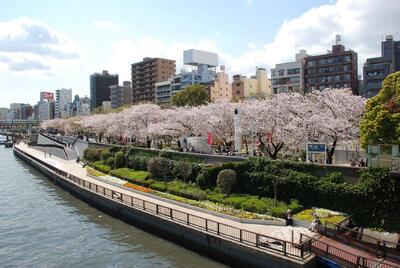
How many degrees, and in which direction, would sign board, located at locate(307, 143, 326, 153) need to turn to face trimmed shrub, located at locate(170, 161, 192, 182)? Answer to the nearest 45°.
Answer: approximately 90° to its right

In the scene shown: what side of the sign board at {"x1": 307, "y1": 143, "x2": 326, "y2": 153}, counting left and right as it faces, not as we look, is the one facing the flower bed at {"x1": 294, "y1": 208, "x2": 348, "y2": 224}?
front

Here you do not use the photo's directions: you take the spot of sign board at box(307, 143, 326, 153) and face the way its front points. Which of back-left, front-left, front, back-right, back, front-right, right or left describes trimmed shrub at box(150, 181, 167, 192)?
right

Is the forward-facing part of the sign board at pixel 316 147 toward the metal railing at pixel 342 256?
yes

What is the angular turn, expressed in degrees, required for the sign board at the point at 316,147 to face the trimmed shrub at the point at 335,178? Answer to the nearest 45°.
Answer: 0° — it already faces it

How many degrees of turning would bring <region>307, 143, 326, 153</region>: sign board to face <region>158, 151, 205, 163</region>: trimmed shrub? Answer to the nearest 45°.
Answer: approximately 90° to its right

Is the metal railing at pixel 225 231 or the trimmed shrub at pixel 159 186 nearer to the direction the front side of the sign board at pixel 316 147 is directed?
the metal railing

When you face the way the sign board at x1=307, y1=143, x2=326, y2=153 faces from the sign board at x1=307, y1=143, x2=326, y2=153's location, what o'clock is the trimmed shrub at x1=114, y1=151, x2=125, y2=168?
The trimmed shrub is roughly at 4 o'clock from the sign board.

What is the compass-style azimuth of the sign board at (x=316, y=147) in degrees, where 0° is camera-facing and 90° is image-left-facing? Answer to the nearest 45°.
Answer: approximately 0°

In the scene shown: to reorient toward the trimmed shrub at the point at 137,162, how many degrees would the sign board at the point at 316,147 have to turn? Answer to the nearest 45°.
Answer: approximately 135° to its right

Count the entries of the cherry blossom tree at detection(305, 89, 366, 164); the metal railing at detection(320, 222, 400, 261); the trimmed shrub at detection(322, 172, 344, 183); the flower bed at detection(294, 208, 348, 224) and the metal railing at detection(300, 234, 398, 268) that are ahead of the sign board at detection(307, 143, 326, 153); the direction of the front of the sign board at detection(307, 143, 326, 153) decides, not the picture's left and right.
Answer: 4

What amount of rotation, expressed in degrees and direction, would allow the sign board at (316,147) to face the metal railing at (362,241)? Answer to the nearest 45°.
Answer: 0° — it already faces it
